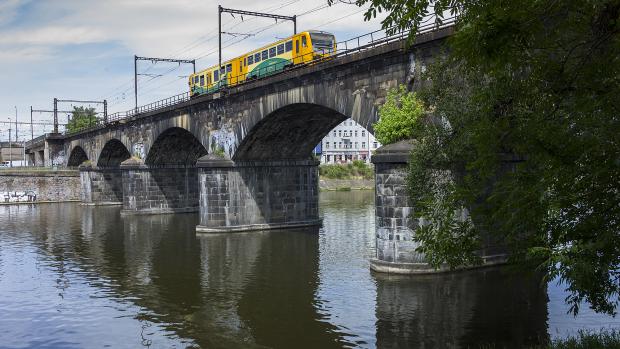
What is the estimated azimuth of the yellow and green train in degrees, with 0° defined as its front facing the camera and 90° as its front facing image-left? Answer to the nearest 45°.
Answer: approximately 315°

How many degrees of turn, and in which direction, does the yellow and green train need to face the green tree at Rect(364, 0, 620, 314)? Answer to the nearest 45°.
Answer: approximately 45° to its right
